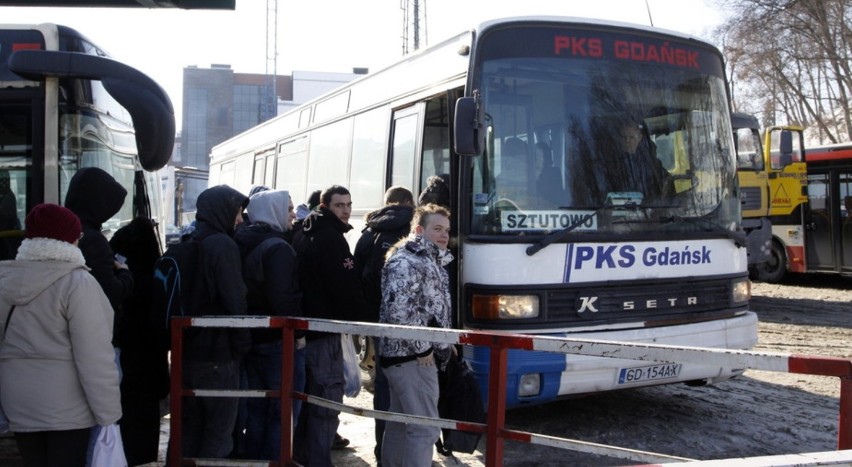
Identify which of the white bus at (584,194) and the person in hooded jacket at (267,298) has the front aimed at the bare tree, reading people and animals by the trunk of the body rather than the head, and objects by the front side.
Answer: the person in hooded jacket

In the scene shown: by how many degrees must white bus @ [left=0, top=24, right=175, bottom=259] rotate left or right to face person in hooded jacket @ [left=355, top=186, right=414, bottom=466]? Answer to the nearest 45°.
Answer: approximately 45° to its left

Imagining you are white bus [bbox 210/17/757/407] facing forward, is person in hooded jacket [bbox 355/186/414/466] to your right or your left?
on your right

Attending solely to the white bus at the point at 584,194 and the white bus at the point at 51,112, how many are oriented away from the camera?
0

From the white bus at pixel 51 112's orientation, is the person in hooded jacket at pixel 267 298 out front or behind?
out front

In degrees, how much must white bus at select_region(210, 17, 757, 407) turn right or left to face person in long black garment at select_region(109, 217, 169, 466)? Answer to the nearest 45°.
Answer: approximately 90° to its right

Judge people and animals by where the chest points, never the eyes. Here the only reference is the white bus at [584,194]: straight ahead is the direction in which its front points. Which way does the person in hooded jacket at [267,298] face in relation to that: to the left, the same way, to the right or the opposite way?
to the left

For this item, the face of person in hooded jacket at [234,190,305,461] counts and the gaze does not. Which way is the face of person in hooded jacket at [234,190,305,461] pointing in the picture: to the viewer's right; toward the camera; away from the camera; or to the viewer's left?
to the viewer's right

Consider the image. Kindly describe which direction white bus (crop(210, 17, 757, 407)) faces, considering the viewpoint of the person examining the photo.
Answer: facing the viewer and to the right of the viewer

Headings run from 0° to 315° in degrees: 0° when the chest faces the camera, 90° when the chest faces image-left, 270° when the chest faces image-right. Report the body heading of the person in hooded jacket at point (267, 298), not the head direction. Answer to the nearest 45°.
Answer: approximately 225°

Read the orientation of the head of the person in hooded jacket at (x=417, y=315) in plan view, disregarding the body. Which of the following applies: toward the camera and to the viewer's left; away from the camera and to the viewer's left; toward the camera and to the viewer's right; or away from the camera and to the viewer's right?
toward the camera and to the viewer's right

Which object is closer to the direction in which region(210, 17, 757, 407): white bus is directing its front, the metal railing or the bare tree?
the metal railing

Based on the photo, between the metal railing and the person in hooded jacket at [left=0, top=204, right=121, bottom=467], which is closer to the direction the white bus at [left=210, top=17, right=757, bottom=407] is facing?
the metal railing

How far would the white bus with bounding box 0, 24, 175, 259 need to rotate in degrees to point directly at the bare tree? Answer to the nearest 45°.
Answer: approximately 90° to its left
